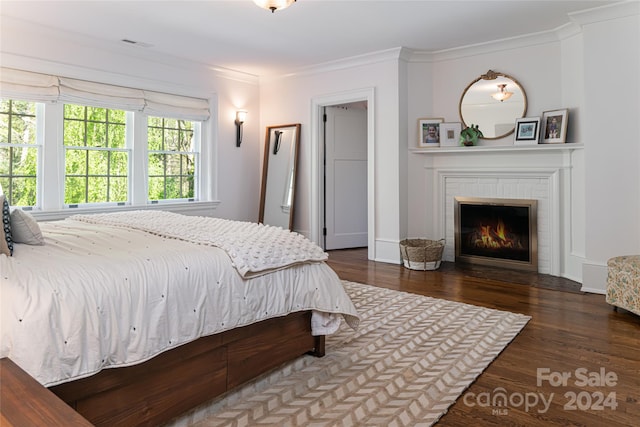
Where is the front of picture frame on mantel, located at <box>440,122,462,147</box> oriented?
toward the camera

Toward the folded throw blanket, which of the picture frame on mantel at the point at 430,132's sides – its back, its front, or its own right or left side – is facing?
front

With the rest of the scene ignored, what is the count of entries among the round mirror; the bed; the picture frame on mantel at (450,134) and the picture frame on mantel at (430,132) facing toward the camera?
3

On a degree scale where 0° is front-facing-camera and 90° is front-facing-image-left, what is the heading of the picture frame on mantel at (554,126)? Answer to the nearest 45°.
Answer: approximately 45°

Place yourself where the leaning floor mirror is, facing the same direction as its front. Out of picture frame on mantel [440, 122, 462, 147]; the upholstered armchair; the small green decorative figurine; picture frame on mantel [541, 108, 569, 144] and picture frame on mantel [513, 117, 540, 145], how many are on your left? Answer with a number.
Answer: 5

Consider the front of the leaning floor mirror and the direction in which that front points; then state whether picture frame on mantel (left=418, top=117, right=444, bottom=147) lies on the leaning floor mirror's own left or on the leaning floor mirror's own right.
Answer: on the leaning floor mirror's own left

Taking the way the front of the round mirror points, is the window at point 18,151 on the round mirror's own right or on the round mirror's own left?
on the round mirror's own right

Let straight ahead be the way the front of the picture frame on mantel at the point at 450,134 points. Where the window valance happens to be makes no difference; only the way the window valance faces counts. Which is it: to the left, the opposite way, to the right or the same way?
to the left

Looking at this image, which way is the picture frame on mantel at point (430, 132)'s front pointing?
toward the camera

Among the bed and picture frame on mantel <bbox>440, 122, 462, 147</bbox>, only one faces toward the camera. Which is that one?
the picture frame on mantel

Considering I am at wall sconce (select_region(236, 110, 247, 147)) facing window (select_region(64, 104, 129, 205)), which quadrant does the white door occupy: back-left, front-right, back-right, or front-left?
back-left

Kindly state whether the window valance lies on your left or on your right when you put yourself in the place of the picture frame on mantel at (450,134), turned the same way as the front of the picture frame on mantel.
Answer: on your right
